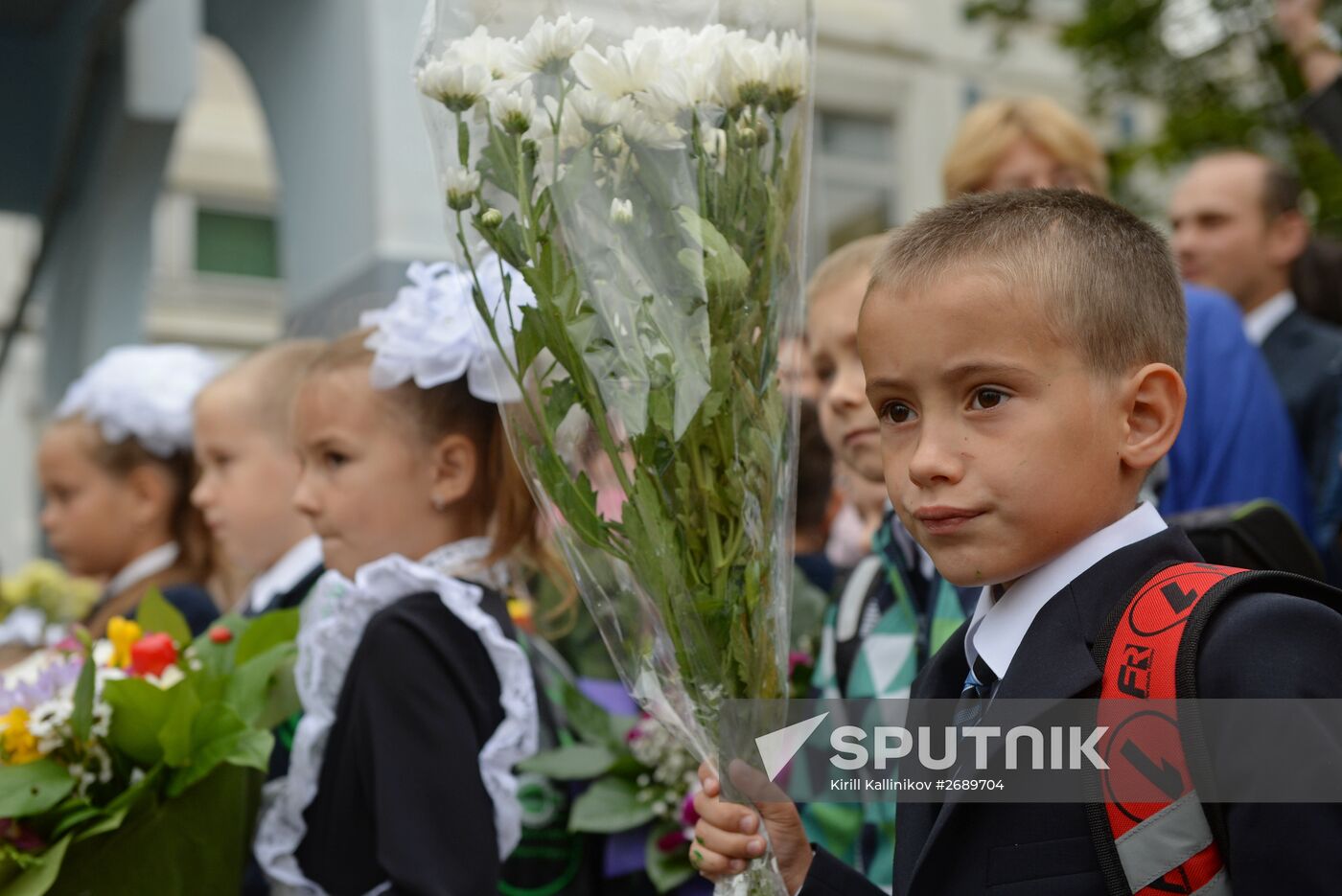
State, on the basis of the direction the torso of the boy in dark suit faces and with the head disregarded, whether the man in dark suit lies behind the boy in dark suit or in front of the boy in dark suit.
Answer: behind

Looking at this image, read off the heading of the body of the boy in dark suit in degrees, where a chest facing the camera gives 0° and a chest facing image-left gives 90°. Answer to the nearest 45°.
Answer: approximately 45°

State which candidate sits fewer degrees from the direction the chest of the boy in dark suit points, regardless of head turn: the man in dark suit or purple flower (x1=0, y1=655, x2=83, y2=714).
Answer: the purple flower

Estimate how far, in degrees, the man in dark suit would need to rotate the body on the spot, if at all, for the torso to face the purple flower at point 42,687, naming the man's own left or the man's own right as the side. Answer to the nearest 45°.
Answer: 0° — they already face it

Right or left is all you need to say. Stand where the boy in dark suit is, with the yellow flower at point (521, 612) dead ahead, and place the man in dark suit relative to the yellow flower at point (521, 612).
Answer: right

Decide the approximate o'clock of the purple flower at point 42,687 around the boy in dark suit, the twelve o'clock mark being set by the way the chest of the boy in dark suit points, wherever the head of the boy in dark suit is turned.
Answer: The purple flower is roughly at 2 o'clock from the boy in dark suit.

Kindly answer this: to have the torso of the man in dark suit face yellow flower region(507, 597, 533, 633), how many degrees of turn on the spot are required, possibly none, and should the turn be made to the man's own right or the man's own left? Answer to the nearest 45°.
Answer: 0° — they already face it
